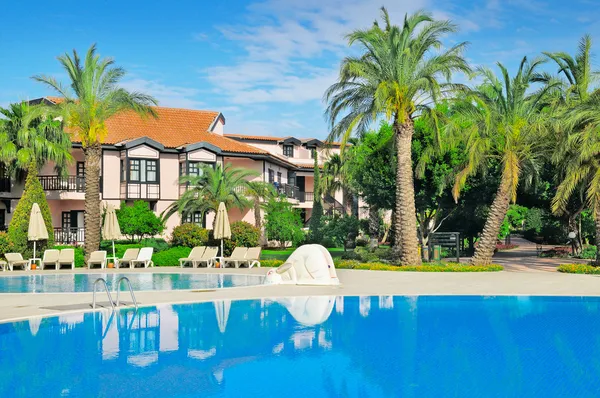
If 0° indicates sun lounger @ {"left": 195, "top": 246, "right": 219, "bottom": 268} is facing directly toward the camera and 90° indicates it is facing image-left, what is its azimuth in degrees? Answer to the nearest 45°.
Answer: approximately 45°

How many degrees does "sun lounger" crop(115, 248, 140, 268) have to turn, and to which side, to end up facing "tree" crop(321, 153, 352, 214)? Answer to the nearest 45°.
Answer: approximately 180°

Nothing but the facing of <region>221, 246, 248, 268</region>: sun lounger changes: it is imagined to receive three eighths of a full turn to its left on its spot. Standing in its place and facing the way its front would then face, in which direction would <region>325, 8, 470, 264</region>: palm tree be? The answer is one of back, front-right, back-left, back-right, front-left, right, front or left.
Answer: front-right

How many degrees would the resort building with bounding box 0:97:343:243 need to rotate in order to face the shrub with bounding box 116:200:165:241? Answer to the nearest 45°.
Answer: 0° — it already faces it

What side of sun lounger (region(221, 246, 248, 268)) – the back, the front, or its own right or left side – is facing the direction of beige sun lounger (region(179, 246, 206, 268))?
right

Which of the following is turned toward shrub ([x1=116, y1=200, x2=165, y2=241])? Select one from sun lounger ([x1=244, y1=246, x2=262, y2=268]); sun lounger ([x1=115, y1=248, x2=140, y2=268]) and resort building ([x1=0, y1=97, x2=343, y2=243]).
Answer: the resort building
